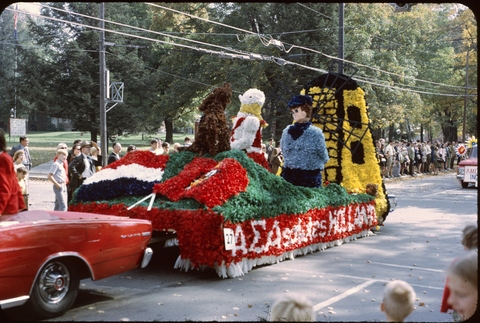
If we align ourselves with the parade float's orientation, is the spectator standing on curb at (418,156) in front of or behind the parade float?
behind

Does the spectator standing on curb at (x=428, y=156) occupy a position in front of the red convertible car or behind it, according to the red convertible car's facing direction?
behind

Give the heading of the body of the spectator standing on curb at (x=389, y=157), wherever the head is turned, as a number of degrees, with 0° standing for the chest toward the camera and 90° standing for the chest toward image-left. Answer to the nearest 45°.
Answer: approximately 315°

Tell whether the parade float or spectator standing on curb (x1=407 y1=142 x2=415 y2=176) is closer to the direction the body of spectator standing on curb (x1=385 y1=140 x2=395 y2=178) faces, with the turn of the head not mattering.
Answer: the parade float
